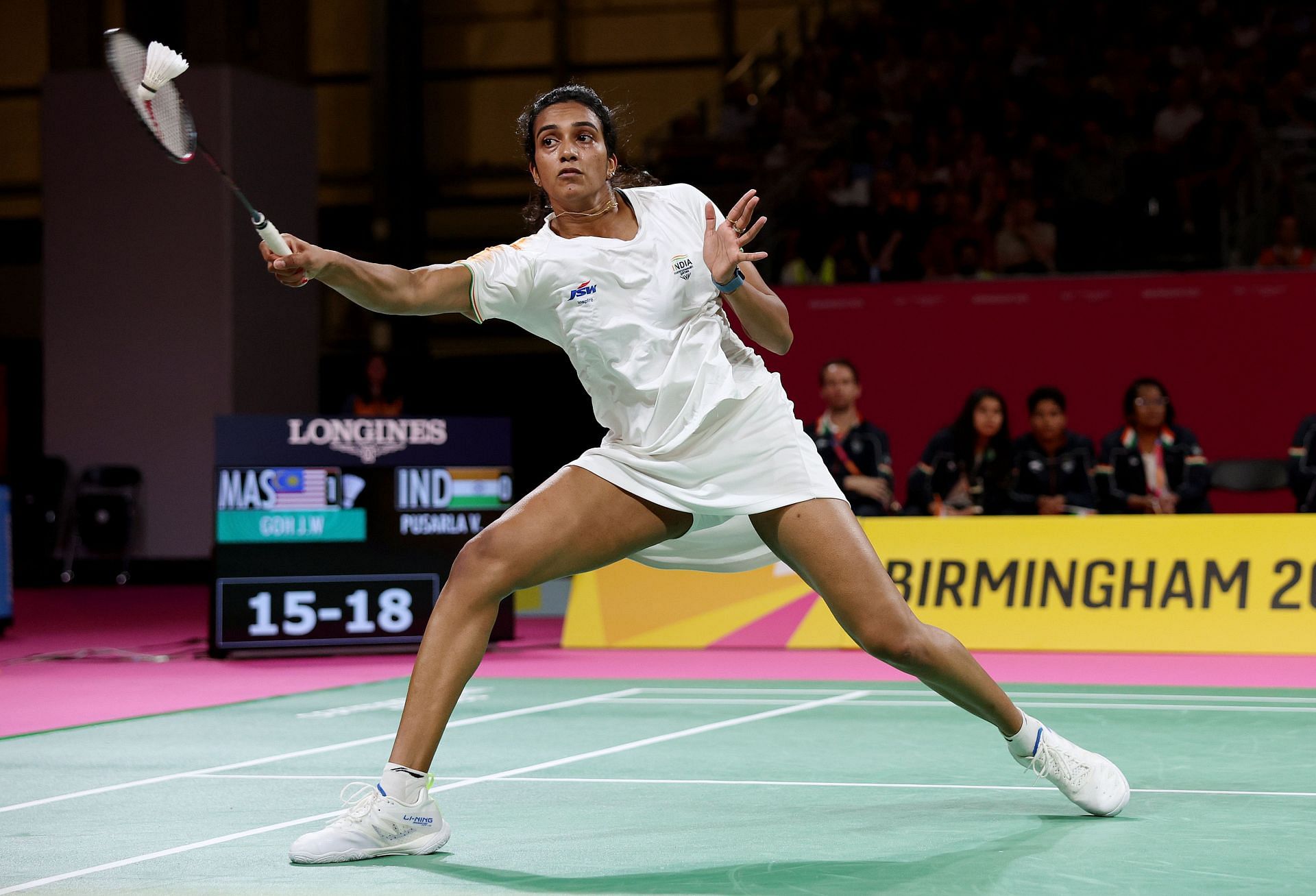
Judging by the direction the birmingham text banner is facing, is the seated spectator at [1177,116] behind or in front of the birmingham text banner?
behind

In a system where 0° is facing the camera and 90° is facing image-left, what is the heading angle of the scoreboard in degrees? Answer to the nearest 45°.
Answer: approximately 0°

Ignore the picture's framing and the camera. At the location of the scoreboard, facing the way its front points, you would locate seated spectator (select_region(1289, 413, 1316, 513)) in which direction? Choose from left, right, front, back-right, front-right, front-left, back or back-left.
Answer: left

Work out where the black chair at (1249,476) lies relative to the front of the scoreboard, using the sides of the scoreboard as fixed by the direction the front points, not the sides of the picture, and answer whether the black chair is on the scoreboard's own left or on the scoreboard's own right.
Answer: on the scoreboard's own left

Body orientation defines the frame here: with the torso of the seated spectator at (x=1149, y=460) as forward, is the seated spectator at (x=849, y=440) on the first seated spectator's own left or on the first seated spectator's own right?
on the first seated spectator's own right

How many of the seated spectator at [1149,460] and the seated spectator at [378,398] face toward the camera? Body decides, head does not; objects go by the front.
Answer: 2

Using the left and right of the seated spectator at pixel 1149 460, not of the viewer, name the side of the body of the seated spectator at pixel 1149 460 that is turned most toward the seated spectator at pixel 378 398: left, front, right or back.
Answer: right

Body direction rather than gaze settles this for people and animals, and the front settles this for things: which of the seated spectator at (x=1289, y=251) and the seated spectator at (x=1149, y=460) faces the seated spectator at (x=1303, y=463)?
the seated spectator at (x=1289, y=251)
